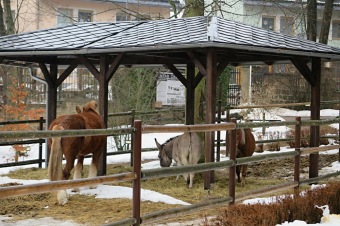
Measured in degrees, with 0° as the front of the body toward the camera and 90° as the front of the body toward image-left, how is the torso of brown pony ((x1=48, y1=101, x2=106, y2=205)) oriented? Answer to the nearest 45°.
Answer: approximately 225°

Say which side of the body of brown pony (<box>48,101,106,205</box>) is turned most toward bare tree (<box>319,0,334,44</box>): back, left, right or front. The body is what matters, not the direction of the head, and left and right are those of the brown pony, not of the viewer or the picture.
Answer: front

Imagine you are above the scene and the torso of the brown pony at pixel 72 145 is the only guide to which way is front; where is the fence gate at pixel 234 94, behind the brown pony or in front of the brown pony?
in front

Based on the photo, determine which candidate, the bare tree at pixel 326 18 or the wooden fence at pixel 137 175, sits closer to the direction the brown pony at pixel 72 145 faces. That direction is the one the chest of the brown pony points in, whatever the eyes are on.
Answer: the bare tree

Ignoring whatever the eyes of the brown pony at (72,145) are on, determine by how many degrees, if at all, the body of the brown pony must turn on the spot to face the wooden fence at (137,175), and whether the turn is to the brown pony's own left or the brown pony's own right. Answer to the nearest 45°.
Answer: approximately 135° to the brown pony's own right

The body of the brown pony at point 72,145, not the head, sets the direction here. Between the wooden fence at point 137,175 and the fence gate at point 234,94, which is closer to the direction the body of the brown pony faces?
the fence gate

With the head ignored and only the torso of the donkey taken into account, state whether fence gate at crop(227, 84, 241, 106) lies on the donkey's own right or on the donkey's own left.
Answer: on the donkey's own right
